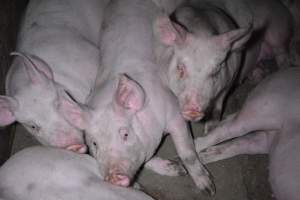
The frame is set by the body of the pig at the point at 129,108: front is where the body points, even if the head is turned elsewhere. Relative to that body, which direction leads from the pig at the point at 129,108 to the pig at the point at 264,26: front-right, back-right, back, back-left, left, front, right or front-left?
back-left

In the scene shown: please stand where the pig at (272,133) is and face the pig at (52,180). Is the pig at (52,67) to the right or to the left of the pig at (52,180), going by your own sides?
right

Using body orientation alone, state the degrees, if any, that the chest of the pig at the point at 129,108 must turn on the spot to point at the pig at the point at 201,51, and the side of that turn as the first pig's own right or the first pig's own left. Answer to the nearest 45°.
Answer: approximately 135° to the first pig's own left

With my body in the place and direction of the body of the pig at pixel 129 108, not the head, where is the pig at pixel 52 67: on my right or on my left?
on my right

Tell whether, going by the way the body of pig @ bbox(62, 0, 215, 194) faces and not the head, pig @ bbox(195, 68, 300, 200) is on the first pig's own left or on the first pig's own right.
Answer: on the first pig's own left

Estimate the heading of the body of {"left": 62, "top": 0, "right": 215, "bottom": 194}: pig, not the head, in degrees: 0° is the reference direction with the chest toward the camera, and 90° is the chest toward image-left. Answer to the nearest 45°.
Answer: approximately 0°
